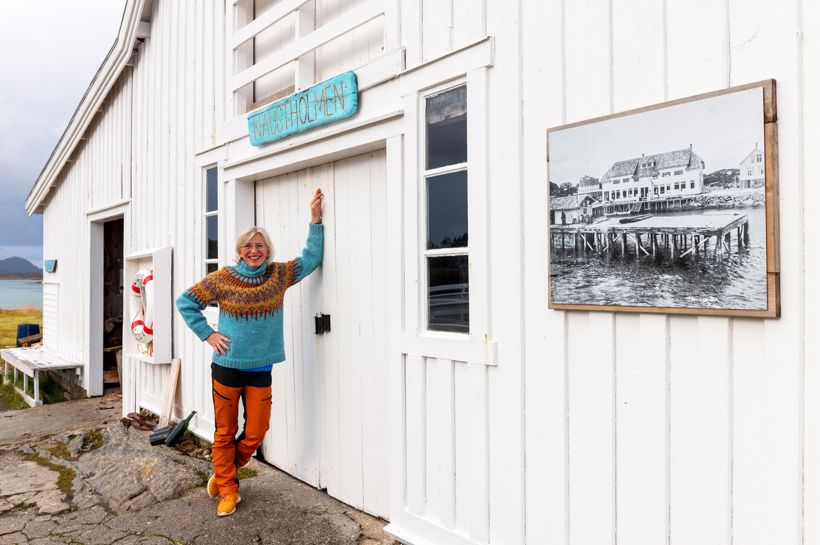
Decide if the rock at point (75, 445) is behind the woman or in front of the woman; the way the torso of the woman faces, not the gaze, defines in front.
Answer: behind

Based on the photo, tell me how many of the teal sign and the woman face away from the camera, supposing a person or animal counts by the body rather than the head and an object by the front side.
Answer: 0

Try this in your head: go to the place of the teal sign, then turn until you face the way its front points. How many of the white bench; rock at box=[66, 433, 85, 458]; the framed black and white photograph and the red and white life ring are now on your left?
1

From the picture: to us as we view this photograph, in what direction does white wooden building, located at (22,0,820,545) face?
facing the viewer and to the left of the viewer

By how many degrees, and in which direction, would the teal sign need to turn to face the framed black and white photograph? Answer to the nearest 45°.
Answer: approximately 90° to its left

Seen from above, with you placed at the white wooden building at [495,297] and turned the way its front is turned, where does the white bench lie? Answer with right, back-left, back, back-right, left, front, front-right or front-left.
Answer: right

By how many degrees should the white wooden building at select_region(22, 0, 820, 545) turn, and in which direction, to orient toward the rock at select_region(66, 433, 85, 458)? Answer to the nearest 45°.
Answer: approximately 90° to its right

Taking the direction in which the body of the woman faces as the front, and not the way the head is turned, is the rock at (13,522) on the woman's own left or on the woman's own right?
on the woman's own right

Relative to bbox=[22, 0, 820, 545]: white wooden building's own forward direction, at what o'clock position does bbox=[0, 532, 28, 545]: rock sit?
The rock is roughly at 2 o'clock from the white wooden building.

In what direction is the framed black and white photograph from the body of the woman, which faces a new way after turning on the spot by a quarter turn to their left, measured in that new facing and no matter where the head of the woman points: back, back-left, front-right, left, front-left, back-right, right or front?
front-right

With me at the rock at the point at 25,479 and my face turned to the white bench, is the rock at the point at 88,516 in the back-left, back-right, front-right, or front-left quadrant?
back-right
